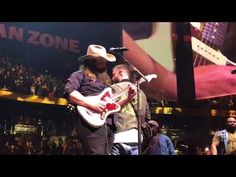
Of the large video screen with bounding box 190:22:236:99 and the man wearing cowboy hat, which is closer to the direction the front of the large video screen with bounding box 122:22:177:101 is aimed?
the man wearing cowboy hat

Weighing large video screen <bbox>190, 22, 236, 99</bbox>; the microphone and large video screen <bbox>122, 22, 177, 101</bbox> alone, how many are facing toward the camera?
2

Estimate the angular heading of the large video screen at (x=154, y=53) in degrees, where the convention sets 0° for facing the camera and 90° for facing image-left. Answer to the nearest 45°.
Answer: approximately 0°

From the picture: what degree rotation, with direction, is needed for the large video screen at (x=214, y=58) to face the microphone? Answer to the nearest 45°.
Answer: approximately 45° to its right

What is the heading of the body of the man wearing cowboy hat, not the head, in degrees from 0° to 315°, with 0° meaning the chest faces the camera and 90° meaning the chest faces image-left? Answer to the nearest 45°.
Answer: approximately 315°

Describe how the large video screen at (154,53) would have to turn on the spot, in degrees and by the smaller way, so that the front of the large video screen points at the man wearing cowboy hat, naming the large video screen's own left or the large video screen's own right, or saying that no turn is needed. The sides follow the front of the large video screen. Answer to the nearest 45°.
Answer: approximately 45° to the large video screen's own right
